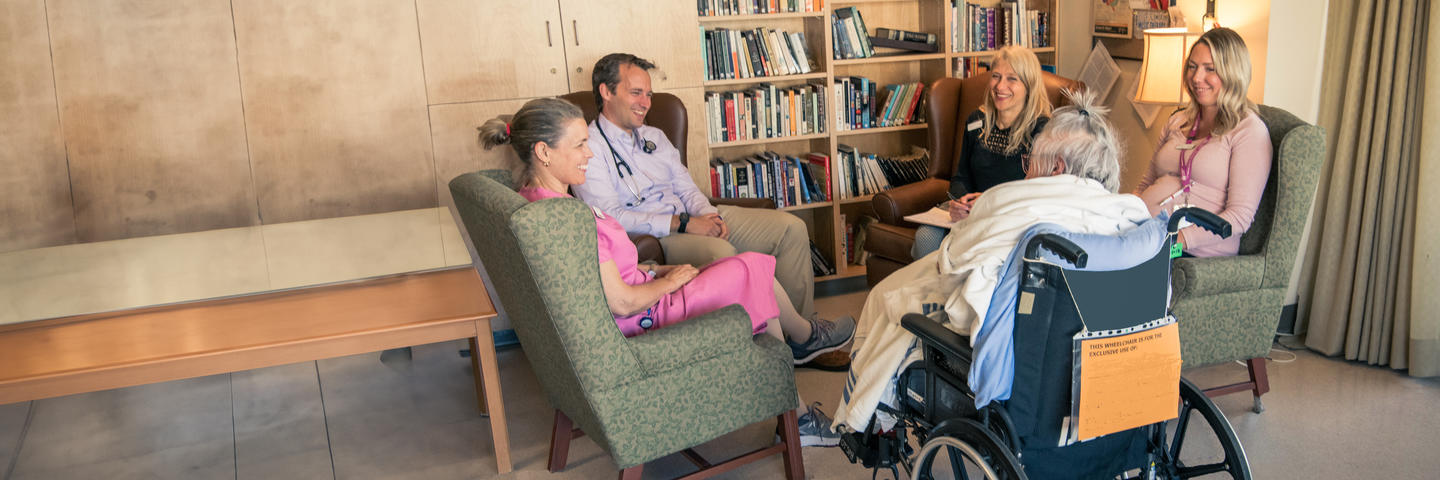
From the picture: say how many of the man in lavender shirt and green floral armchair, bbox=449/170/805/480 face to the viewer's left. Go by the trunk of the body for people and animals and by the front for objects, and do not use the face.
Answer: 0

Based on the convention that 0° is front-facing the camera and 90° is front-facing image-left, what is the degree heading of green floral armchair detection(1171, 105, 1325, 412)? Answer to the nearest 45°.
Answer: approximately 90°

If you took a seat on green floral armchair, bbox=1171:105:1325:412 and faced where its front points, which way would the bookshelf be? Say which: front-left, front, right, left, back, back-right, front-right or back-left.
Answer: front-right

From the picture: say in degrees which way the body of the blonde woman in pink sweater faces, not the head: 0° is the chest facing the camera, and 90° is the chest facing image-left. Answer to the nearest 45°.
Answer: approximately 45°

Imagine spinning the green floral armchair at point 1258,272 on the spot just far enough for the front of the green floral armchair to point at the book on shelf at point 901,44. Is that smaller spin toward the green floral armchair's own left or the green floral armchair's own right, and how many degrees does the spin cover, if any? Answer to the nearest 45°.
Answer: approximately 45° to the green floral armchair's own right

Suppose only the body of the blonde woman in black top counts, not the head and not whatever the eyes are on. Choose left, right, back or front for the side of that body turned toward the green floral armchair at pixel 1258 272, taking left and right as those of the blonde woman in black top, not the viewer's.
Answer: left

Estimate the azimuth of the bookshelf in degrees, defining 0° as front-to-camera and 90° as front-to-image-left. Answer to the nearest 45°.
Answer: approximately 0°

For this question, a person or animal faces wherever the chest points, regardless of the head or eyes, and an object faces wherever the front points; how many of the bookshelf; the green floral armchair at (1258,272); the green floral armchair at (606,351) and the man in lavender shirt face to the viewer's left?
1

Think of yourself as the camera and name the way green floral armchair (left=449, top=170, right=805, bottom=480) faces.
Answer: facing away from the viewer and to the right of the viewer

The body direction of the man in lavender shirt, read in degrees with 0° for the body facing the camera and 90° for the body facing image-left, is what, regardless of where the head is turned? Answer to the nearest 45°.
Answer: approximately 315°

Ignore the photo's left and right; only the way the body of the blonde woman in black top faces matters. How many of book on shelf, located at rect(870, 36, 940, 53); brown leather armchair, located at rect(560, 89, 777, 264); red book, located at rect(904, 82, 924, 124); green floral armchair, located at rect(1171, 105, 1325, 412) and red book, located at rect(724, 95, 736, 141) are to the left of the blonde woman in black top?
1

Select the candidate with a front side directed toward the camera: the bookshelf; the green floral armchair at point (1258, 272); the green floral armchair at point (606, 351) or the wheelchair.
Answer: the bookshelf

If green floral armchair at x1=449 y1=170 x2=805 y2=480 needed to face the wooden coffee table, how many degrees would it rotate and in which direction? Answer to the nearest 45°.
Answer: approximately 135° to its left

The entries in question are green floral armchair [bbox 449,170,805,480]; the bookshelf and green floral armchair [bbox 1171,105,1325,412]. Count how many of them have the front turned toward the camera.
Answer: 1

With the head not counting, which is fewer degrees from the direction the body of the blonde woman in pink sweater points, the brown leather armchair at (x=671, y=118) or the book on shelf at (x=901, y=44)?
the brown leather armchair
